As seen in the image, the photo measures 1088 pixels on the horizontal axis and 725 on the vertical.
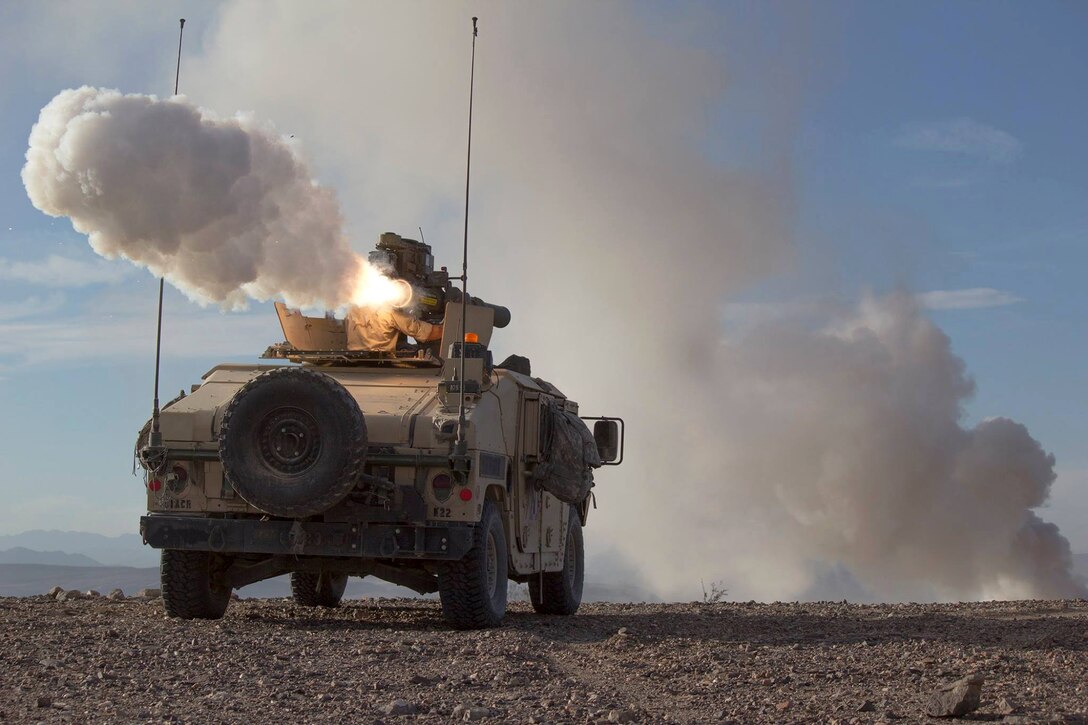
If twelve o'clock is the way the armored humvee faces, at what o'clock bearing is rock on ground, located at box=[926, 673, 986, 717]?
The rock on ground is roughly at 5 o'clock from the armored humvee.

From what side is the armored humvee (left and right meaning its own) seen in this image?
back
